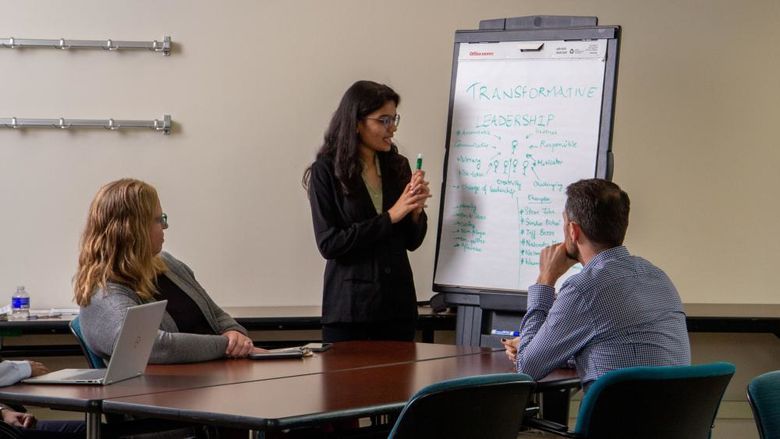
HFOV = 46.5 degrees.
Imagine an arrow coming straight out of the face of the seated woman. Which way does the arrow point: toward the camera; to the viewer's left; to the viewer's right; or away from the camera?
to the viewer's right

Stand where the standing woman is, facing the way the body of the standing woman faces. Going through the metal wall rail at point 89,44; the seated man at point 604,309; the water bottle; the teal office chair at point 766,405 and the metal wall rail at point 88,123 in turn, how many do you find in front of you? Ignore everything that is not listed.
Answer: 2

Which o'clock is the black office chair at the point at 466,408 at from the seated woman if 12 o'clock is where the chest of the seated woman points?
The black office chair is roughly at 2 o'clock from the seated woman.

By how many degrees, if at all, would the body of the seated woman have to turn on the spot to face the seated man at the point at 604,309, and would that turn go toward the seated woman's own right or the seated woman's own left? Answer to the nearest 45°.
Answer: approximately 45° to the seated woman's own right

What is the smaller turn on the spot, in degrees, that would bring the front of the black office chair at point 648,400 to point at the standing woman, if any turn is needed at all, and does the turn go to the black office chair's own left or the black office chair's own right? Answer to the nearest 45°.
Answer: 0° — it already faces them

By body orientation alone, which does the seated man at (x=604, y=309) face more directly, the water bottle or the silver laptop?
the water bottle

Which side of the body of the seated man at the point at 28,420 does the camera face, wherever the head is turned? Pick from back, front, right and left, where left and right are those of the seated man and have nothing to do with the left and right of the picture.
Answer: right

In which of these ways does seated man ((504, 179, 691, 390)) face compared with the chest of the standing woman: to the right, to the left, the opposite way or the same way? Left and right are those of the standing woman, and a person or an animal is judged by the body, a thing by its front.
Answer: the opposite way

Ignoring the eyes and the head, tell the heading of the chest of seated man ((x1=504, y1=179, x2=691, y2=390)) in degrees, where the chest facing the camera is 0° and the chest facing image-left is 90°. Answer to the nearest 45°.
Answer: approximately 135°

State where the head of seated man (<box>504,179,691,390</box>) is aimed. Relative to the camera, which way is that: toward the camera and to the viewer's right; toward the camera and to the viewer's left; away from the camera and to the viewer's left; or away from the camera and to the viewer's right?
away from the camera and to the viewer's left
